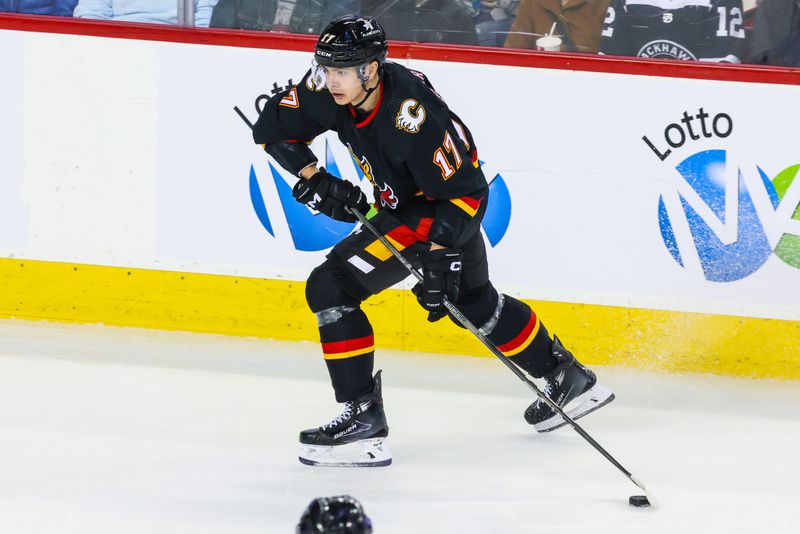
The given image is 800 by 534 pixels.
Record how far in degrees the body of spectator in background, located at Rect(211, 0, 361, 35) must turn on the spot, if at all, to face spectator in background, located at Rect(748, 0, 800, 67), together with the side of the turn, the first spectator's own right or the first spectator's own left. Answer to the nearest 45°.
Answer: approximately 90° to the first spectator's own left

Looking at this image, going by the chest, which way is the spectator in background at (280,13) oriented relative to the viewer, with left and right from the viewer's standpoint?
facing the viewer

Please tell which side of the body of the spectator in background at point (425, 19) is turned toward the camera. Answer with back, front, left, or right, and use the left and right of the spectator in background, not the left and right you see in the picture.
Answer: front

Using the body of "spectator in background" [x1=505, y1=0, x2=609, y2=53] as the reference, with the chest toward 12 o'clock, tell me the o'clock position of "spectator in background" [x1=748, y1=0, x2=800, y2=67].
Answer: "spectator in background" [x1=748, y1=0, x2=800, y2=67] is roughly at 9 o'clock from "spectator in background" [x1=505, y1=0, x2=609, y2=53].

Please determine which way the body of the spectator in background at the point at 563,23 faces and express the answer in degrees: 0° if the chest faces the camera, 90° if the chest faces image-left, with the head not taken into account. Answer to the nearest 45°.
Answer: approximately 0°

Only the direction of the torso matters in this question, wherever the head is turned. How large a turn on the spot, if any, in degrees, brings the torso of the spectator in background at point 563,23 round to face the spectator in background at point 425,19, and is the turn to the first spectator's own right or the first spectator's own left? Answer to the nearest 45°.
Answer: approximately 90° to the first spectator's own right

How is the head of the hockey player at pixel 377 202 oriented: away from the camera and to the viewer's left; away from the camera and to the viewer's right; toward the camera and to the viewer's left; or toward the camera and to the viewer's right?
toward the camera and to the viewer's left

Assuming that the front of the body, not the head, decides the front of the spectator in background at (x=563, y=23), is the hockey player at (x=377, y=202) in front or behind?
in front

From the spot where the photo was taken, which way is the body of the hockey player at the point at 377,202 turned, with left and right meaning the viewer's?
facing the viewer and to the left of the viewer

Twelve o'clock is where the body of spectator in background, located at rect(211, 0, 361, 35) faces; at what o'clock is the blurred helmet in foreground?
The blurred helmet in foreground is roughly at 12 o'clock from the spectator in background.

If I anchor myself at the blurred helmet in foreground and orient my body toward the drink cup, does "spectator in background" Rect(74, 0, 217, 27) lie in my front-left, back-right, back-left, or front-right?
front-left

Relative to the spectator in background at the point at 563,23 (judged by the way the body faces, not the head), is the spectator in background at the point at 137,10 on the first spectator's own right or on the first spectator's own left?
on the first spectator's own right

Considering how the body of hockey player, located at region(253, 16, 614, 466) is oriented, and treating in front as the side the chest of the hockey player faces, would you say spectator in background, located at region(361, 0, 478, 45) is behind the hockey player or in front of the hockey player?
behind
